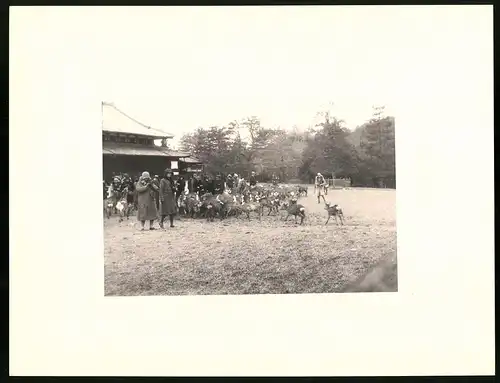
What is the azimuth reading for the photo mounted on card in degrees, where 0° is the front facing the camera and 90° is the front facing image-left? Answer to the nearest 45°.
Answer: approximately 0°
